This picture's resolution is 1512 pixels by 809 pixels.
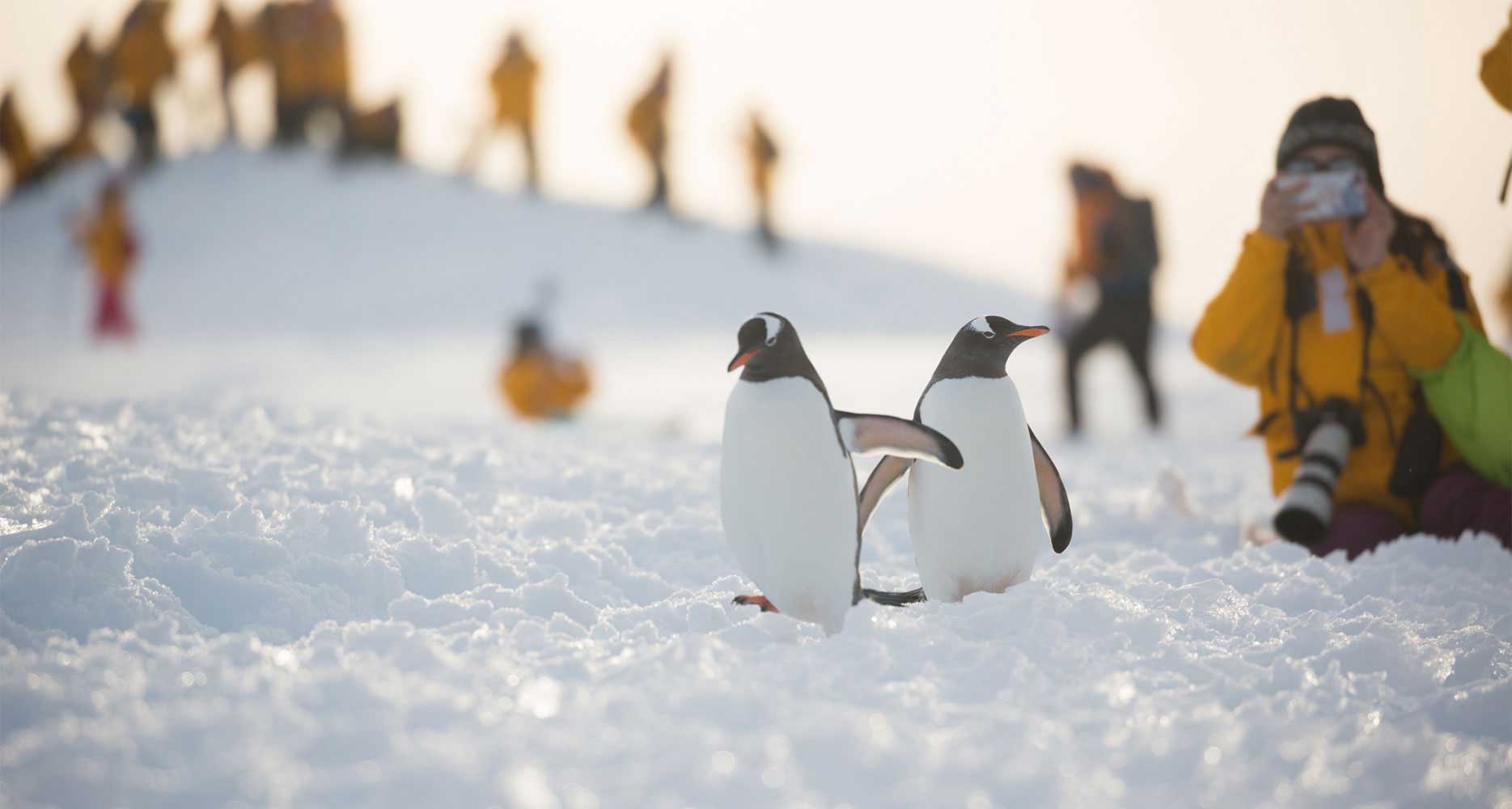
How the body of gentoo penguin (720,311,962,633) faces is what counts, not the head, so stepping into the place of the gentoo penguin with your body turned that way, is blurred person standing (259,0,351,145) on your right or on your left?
on your right

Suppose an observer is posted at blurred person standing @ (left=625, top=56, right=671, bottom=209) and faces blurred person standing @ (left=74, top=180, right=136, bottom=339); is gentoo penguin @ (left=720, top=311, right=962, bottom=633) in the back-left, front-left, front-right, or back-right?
front-left

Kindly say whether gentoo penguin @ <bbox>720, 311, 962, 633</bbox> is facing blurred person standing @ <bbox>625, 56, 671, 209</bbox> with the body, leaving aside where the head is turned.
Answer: no

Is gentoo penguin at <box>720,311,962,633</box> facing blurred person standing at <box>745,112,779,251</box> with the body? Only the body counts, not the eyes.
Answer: no

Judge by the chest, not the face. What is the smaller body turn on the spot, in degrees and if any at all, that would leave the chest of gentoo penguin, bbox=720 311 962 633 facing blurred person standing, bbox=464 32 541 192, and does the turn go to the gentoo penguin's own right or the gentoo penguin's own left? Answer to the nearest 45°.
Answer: approximately 135° to the gentoo penguin's own right

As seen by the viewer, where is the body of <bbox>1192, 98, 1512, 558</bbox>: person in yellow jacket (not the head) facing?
toward the camera

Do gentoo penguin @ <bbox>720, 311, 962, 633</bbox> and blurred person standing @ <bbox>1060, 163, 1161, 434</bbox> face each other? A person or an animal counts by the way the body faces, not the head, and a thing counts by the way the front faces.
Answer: no

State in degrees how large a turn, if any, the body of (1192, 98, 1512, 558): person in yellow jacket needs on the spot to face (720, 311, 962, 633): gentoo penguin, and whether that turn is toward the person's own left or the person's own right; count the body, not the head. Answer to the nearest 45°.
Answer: approximately 45° to the person's own right

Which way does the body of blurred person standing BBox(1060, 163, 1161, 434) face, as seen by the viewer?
to the viewer's left

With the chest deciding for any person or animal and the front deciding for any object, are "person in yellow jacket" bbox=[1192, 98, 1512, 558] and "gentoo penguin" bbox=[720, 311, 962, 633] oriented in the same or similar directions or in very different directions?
same or similar directions

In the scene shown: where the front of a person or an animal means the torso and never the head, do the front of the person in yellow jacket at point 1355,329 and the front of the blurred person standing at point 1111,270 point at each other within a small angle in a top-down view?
no

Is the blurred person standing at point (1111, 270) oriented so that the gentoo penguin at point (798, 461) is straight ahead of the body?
no

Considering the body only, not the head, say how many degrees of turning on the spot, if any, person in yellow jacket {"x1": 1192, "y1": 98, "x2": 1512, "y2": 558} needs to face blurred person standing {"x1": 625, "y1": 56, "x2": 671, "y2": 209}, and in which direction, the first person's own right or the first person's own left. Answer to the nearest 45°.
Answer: approximately 135° to the first person's own right

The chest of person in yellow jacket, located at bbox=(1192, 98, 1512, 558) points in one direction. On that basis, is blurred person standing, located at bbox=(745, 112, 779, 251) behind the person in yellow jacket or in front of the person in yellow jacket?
behind

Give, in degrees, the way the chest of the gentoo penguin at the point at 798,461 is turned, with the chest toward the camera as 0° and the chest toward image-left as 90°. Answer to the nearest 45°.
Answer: approximately 45°
